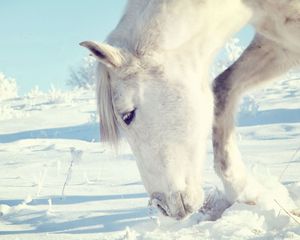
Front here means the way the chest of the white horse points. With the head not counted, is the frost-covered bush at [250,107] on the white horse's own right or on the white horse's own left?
on the white horse's own right

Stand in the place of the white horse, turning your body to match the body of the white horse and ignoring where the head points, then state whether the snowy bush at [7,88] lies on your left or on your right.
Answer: on your right

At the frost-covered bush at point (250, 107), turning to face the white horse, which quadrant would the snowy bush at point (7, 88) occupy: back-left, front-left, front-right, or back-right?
back-right

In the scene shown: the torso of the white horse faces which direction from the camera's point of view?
to the viewer's left

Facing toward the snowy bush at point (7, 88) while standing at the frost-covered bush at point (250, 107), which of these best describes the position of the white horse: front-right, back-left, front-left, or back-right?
back-left
